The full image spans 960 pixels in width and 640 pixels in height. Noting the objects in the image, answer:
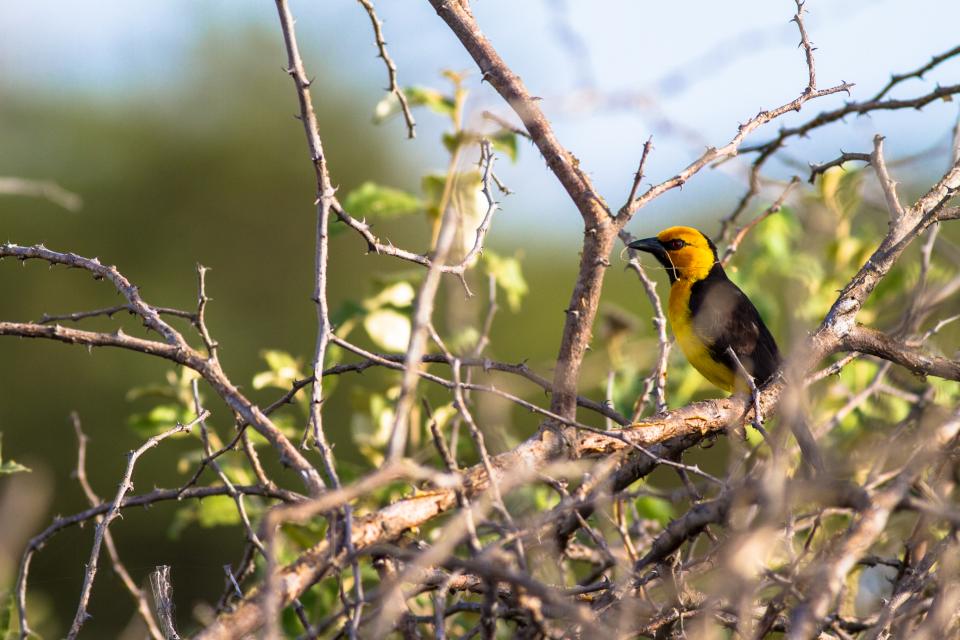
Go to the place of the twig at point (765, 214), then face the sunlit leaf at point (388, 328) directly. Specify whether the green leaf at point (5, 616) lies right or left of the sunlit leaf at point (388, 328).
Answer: left

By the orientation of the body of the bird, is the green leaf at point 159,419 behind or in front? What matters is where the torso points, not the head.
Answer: in front

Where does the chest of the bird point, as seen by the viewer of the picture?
to the viewer's left
